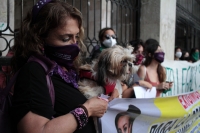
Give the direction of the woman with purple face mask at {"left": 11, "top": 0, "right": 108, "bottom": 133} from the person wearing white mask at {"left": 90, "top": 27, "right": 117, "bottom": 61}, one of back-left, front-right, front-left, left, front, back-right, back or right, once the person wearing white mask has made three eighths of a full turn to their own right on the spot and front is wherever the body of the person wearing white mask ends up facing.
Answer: left

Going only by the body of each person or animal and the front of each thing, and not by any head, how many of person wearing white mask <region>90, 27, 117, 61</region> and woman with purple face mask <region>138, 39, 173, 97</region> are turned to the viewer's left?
0

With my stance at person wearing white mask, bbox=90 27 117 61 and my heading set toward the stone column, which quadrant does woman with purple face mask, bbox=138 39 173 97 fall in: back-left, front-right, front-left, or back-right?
front-right

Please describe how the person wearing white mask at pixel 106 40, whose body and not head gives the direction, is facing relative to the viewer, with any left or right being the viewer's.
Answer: facing the viewer and to the right of the viewer

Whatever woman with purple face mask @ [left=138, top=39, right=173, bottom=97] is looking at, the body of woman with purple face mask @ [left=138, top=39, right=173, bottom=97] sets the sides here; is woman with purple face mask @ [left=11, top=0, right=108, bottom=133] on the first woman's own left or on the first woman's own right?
on the first woman's own right

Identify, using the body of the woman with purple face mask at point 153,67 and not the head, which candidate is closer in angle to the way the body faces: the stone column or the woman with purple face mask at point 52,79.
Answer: the woman with purple face mask
